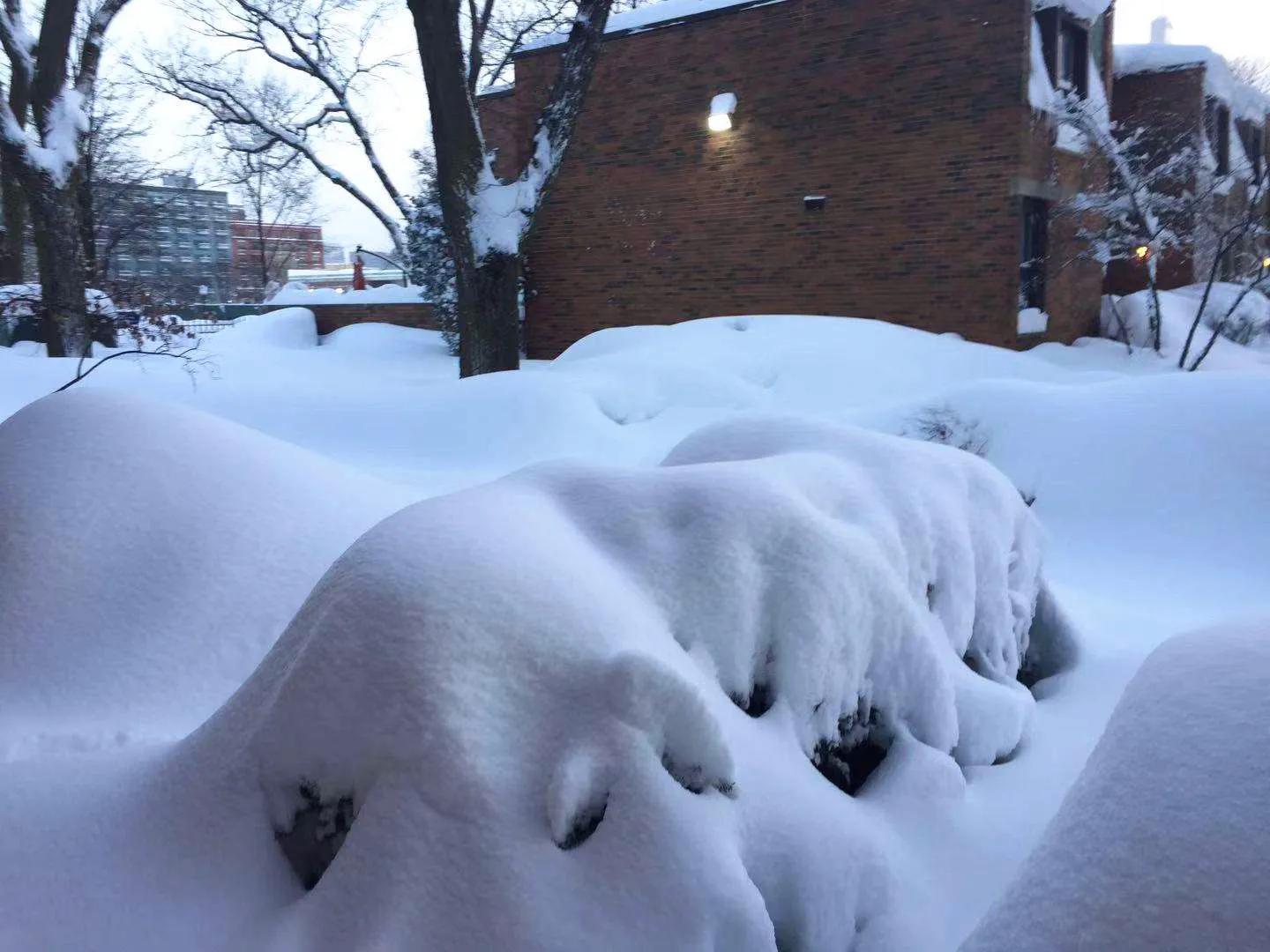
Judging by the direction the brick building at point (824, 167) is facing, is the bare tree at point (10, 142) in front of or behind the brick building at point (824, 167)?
behind

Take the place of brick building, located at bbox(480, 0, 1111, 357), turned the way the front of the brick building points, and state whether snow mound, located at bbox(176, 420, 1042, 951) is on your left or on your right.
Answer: on your right

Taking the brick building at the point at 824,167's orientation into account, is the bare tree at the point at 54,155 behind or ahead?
behind

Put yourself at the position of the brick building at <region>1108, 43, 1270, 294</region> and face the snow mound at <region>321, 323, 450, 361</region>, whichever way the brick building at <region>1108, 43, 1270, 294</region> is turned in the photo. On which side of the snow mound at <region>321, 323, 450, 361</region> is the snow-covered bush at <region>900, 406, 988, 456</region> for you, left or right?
left

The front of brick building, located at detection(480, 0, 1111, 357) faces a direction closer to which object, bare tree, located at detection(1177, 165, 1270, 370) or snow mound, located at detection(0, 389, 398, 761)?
the bare tree

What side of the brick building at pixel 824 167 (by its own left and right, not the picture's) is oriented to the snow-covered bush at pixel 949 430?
right

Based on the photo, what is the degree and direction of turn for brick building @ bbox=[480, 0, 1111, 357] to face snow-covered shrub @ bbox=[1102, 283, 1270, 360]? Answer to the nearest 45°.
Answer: approximately 45° to its left

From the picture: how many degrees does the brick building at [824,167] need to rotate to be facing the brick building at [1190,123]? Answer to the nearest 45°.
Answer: approximately 45° to its left

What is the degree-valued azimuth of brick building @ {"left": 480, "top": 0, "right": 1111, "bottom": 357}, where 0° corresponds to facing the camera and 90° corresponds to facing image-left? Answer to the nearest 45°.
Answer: approximately 270°
